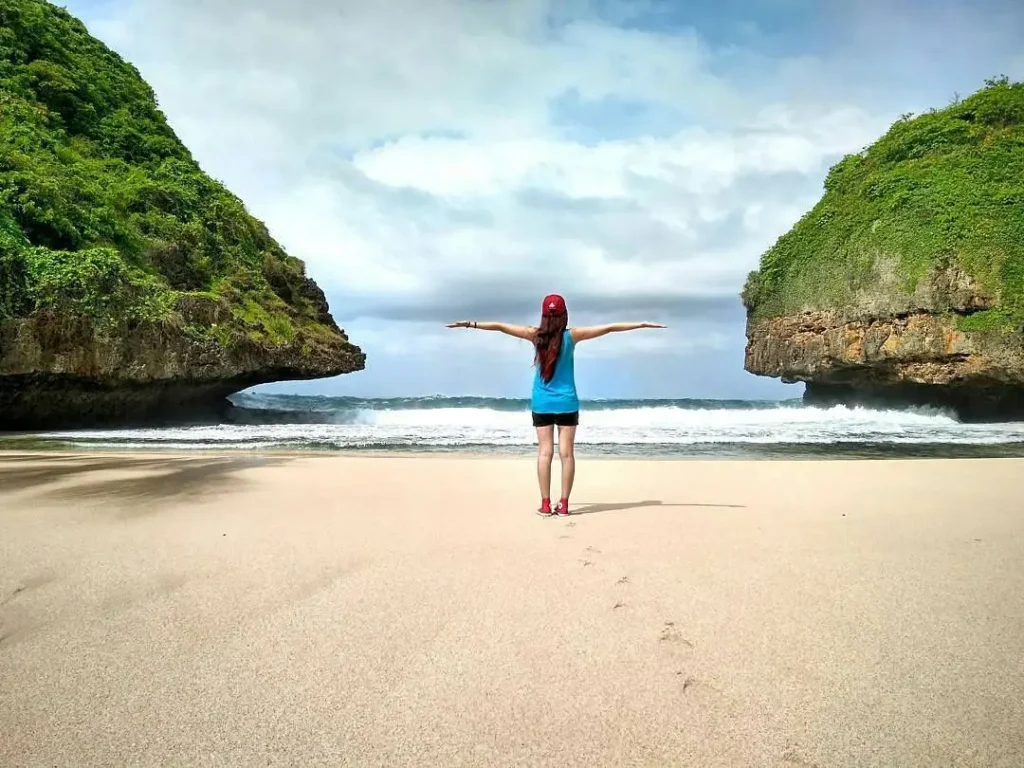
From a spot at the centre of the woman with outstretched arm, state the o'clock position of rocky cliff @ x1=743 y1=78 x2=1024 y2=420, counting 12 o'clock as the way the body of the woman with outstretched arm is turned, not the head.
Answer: The rocky cliff is roughly at 1 o'clock from the woman with outstretched arm.

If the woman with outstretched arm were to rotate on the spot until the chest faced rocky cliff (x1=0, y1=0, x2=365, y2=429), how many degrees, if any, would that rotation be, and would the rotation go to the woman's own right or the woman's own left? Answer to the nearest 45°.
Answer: approximately 45° to the woman's own left

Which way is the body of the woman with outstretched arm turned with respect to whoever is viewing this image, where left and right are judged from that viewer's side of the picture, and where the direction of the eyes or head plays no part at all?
facing away from the viewer

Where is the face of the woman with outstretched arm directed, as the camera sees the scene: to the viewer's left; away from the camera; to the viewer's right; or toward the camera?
away from the camera
